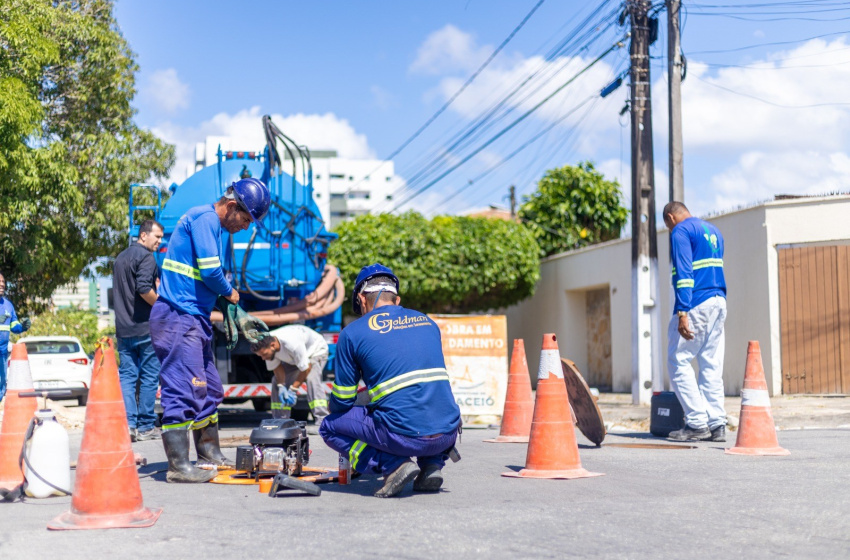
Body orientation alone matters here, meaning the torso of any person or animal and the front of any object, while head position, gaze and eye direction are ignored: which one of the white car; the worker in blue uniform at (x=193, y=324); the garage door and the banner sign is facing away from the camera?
the white car

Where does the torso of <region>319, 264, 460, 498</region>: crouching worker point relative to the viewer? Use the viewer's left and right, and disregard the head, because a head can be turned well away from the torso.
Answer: facing away from the viewer and to the left of the viewer

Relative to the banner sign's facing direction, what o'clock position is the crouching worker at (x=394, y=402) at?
The crouching worker is roughly at 12 o'clock from the banner sign.

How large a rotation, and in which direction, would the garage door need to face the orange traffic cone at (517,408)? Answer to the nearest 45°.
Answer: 0° — it already faces it

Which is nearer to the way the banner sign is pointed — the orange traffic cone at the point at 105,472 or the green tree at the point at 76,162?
the orange traffic cone

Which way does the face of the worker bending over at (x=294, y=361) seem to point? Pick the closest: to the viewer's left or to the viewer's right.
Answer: to the viewer's left

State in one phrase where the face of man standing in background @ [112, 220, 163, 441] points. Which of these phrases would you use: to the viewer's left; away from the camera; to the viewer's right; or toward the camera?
to the viewer's right

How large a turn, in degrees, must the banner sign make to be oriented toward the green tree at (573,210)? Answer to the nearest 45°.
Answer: approximately 180°

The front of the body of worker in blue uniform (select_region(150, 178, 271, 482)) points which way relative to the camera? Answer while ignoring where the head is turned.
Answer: to the viewer's right

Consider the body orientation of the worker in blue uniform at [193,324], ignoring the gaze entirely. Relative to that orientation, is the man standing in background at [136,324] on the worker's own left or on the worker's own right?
on the worker's own left
